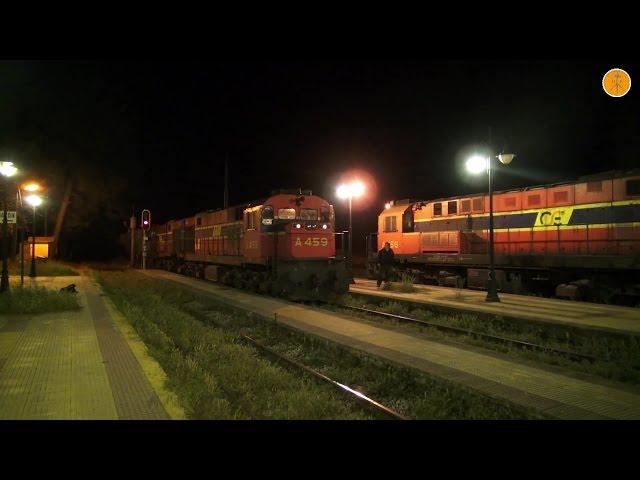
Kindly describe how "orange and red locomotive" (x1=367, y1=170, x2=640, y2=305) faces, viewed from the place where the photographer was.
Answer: facing away from the viewer and to the left of the viewer

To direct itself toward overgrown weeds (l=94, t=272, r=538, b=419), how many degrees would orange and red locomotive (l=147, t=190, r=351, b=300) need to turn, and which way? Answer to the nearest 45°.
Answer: approximately 45° to its right

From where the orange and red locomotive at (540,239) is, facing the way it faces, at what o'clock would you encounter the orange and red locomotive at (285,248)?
the orange and red locomotive at (285,248) is roughly at 10 o'clock from the orange and red locomotive at (540,239).

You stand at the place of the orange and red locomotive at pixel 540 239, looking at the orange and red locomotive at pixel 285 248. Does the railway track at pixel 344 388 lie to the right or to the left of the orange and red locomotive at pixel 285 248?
left

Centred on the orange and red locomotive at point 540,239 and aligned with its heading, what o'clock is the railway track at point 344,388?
The railway track is roughly at 8 o'clock from the orange and red locomotive.

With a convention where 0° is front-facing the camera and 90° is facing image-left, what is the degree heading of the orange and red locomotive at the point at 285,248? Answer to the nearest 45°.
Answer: approximately 315°

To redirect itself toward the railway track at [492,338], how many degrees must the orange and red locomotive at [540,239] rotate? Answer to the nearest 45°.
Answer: approximately 135° to its left

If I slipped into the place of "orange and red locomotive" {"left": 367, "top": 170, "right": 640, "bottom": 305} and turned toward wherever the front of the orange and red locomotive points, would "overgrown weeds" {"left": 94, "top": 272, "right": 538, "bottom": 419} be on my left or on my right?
on my left

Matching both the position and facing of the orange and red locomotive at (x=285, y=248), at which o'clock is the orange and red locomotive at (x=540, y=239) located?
the orange and red locomotive at (x=540, y=239) is roughly at 11 o'clock from the orange and red locomotive at (x=285, y=248).
